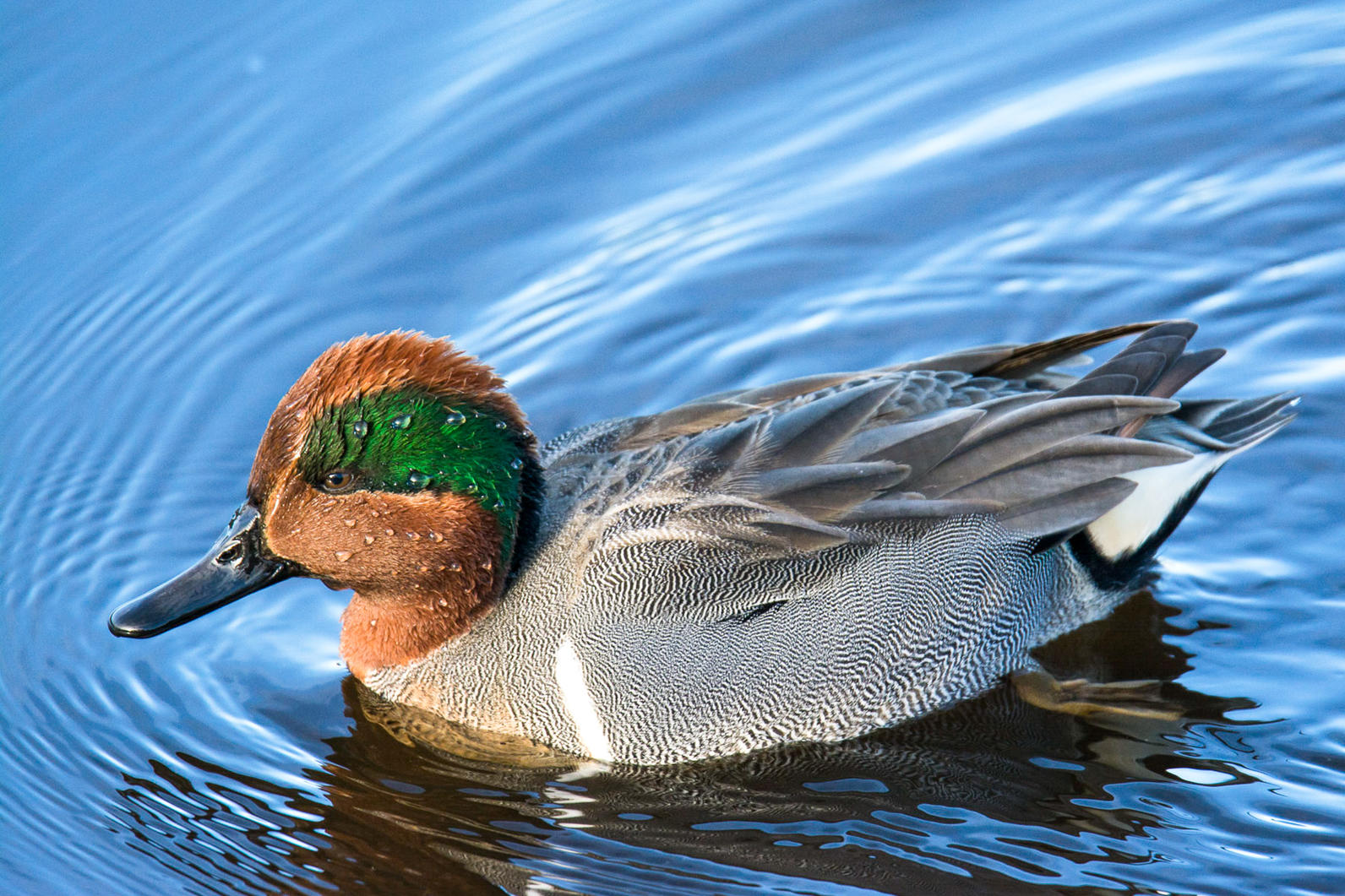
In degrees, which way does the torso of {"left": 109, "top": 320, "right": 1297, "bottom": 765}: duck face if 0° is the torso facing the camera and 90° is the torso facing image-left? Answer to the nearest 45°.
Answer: approximately 90°
